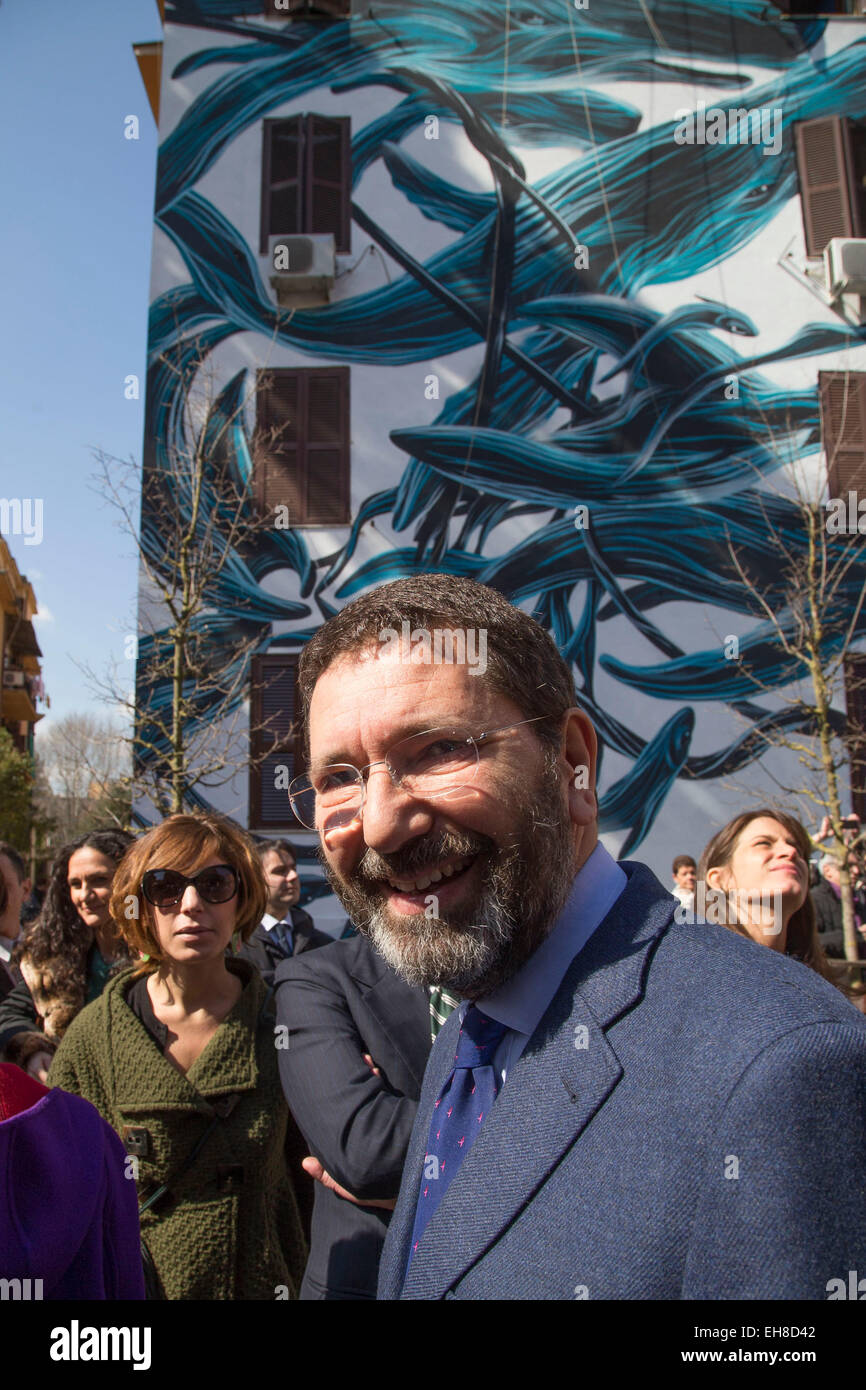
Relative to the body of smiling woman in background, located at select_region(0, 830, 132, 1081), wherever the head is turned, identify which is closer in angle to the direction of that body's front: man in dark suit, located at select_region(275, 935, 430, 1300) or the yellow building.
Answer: the man in dark suit

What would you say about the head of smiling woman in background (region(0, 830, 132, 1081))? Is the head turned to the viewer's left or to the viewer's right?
to the viewer's right

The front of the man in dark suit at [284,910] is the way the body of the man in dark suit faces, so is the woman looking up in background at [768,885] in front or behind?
in front

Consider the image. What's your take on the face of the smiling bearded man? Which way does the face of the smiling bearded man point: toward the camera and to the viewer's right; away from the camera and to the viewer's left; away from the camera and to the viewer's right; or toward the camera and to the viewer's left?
toward the camera and to the viewer's left

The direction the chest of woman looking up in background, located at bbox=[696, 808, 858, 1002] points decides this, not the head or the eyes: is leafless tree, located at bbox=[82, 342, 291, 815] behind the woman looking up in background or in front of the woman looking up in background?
behind

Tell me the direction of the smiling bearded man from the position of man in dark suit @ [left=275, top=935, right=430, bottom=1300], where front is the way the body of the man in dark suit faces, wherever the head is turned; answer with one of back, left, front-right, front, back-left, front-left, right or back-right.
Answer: front-right

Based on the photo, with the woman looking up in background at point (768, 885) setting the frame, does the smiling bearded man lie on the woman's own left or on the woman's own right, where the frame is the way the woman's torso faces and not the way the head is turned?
on the woman's own right

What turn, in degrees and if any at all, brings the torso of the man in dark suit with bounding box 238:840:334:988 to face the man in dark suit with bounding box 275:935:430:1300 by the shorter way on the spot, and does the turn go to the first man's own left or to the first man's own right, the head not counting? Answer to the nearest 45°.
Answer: approximately 45° to the first man's own right

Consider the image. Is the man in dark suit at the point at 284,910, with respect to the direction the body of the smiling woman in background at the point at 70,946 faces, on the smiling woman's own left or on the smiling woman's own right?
on the smiling woman's own left
